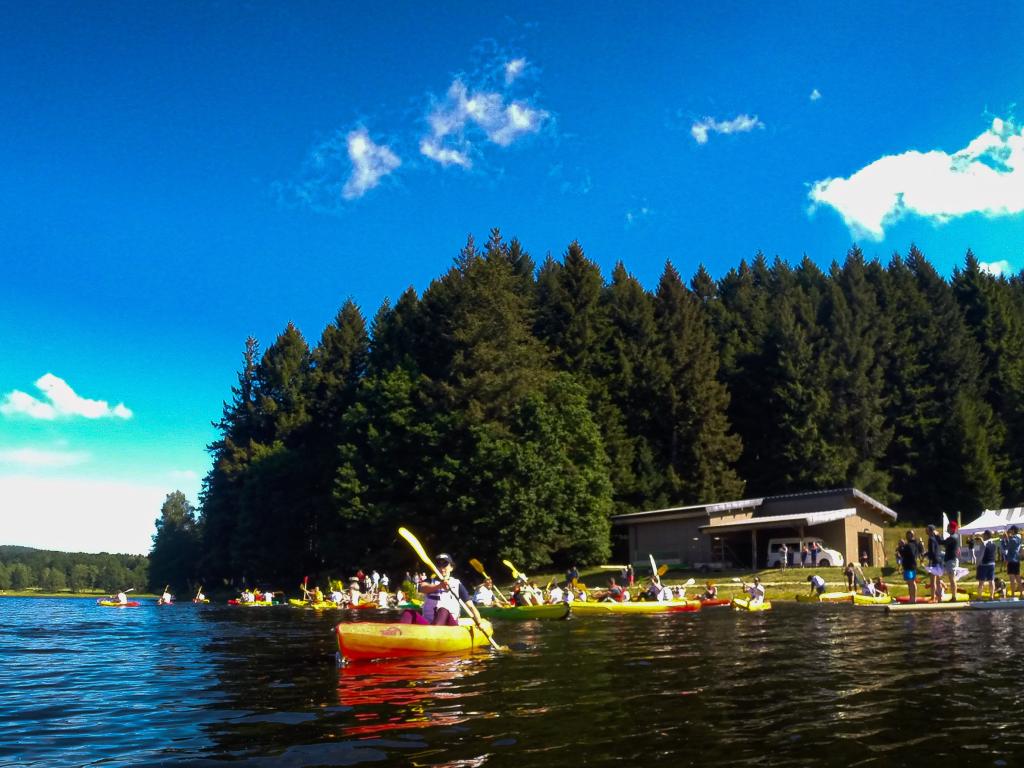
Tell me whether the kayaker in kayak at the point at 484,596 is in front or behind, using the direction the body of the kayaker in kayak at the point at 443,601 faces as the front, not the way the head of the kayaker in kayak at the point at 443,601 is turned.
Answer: behind

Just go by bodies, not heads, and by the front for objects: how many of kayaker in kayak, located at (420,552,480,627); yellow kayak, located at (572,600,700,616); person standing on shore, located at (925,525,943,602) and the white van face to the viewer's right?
1

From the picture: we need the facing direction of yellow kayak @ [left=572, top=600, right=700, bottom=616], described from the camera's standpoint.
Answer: facing to the left of the viewer

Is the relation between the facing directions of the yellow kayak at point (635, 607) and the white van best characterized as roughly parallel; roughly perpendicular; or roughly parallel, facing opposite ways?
roughly parallel, facing opposite ways

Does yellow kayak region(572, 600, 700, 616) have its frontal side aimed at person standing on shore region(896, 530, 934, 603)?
no

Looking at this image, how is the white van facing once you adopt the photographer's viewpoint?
facing to the right of the viewer

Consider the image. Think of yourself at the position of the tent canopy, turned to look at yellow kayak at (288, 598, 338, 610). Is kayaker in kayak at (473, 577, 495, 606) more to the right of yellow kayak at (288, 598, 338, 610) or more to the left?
left

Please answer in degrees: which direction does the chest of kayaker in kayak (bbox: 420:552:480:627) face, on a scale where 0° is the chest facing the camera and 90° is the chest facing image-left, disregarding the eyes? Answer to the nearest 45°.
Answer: approximately 45°

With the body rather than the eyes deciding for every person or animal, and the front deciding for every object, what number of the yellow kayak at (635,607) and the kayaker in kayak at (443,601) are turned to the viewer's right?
0

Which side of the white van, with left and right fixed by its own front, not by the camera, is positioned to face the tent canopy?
front

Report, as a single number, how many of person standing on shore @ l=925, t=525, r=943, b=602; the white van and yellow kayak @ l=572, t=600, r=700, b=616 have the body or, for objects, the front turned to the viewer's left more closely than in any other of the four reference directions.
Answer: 1
